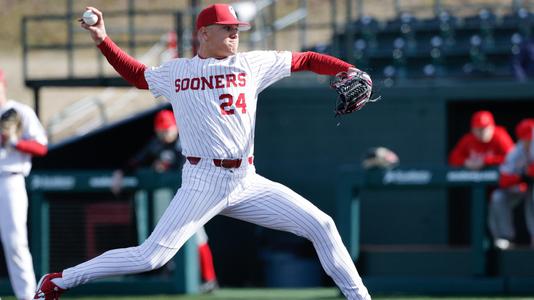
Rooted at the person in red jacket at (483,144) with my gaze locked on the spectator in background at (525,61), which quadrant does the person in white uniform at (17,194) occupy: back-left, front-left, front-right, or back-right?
back-left

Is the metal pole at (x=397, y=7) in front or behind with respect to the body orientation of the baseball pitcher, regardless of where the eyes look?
behind

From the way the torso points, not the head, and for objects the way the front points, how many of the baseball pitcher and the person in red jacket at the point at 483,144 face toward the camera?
2

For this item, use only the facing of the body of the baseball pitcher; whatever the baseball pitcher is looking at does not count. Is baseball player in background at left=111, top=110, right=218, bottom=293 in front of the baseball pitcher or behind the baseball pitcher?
behind

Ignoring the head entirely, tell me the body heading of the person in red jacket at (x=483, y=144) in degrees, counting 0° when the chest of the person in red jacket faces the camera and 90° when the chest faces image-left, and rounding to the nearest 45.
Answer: approximately 0°
